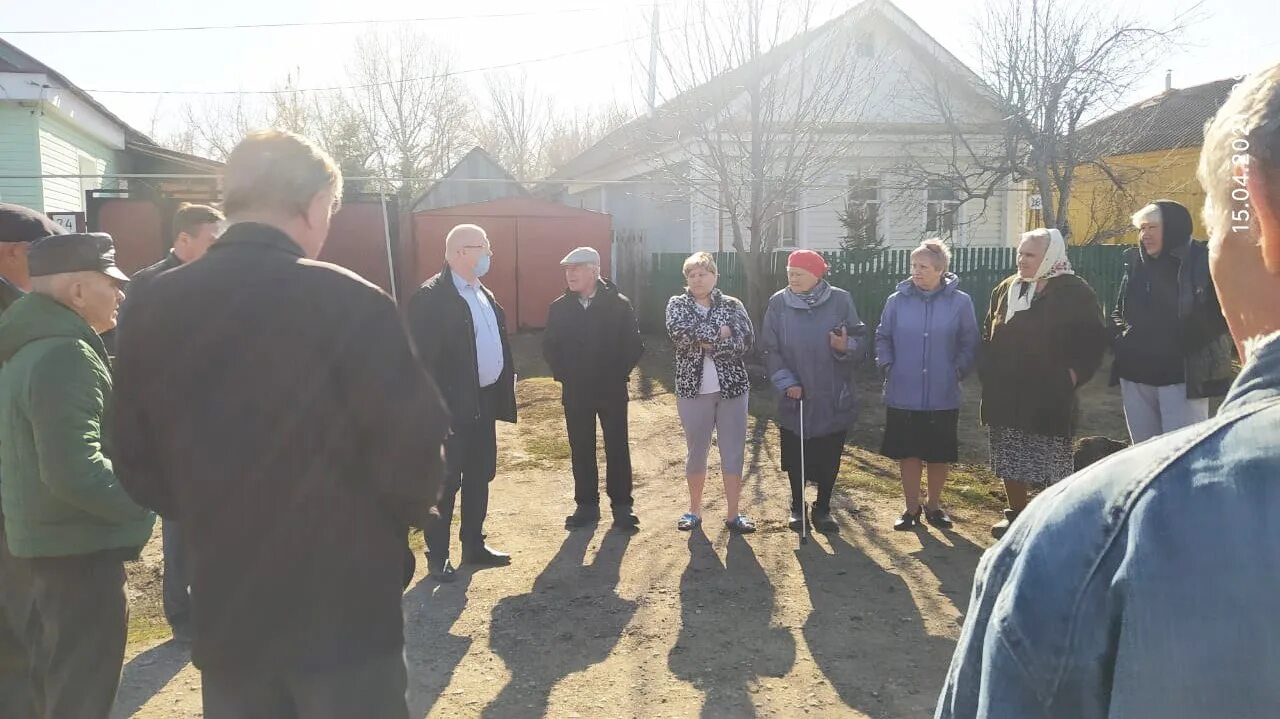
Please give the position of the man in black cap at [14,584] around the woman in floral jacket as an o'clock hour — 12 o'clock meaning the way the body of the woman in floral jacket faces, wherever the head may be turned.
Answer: The man in black cap is roughly at 1 o'clock from the woman in floral jacket.

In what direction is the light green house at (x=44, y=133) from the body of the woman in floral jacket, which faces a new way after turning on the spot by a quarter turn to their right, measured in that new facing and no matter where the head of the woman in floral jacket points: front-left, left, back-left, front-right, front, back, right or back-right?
front-right

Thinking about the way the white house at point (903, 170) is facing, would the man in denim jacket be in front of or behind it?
in front

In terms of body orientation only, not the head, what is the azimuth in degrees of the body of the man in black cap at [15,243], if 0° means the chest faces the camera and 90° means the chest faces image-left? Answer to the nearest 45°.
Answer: approximately 270°

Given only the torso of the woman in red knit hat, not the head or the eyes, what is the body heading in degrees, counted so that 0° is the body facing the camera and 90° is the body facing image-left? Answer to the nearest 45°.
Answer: approximately 0°

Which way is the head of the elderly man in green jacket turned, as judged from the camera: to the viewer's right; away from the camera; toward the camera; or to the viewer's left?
to the viewer's right

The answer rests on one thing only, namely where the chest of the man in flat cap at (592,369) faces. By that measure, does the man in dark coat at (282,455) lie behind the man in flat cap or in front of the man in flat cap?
in front

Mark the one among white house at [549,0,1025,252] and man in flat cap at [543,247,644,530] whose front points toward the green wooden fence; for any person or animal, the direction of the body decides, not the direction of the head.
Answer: the white house

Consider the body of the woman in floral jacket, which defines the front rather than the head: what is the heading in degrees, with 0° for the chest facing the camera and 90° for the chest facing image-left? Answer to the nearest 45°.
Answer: approximately 0°

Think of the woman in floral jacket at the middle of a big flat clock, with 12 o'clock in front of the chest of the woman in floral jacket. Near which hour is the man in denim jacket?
The man in denim jacket is roughly at 12 o'clock from the woman in floral jacket.

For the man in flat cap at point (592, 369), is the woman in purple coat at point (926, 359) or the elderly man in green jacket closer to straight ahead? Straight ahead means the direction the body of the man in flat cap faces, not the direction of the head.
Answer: the elderly man in green jacket
